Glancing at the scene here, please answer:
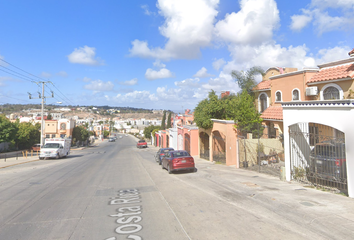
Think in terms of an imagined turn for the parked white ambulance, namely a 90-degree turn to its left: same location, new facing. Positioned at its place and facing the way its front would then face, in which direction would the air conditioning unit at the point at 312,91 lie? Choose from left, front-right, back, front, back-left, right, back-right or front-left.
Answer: front

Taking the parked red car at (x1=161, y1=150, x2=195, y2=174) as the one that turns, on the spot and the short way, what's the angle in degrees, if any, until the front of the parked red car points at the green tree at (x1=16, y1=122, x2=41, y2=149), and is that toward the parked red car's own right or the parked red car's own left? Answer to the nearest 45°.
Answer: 0° — it already faces it

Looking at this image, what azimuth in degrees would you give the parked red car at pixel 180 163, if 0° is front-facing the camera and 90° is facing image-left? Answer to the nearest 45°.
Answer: approximately 135°

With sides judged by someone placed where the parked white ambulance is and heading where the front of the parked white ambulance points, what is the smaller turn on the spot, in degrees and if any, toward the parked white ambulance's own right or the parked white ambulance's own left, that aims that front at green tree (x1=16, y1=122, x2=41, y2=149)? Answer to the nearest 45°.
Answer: approximately 135° to the parked white ambulance's own right

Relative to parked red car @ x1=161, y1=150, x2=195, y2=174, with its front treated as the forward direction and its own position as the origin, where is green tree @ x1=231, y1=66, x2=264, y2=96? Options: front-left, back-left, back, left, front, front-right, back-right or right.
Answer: right

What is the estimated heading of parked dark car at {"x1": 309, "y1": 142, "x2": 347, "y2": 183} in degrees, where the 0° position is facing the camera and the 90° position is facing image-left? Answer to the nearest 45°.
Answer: approximately 225°

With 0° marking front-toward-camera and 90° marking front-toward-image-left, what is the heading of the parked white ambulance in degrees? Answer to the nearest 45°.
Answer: approximately 45°

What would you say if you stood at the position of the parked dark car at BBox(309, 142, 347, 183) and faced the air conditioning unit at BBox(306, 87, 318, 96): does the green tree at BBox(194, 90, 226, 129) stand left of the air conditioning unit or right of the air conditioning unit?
left
